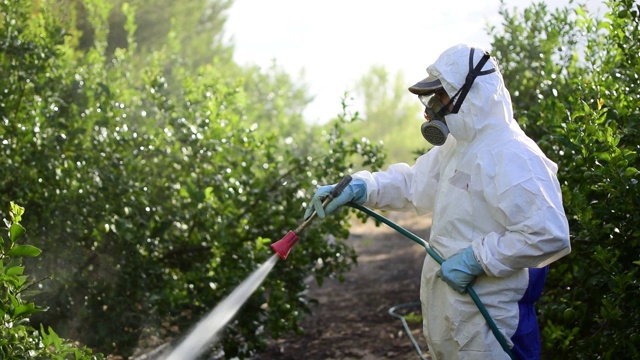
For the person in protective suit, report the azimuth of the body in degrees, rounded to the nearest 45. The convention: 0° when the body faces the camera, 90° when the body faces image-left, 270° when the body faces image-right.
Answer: approximately 90°

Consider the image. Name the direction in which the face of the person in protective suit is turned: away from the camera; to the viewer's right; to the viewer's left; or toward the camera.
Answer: to the viewer's left
